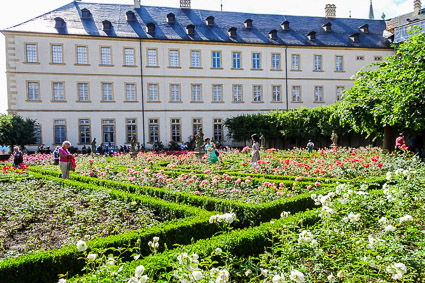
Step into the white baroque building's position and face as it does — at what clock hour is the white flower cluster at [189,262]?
The white flower cluster is roughly at 12 o'clock from the white baroque building.

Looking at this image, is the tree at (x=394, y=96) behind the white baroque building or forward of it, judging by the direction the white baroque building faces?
forward

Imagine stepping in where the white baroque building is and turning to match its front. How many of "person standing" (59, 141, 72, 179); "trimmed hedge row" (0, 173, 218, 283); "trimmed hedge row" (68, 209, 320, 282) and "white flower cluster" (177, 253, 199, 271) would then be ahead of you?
4

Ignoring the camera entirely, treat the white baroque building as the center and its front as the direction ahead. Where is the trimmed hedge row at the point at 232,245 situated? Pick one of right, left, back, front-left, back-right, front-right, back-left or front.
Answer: front

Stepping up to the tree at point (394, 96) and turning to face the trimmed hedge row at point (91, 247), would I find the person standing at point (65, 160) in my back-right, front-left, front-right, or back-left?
front-right

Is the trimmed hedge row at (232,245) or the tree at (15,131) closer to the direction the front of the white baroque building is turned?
the trimmed hedge row

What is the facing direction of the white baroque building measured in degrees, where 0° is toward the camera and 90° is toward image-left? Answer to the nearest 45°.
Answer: approximately 0°

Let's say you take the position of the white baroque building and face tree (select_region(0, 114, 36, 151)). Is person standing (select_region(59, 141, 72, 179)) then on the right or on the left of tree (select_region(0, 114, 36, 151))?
left

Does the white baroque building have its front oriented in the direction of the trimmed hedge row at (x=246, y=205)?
yes

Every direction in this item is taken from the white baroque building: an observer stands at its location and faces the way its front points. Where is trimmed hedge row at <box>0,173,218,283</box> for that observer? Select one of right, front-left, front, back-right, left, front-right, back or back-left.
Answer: front

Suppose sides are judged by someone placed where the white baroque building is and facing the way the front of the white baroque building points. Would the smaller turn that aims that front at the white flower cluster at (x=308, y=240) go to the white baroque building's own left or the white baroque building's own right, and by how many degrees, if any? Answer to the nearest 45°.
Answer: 0° — it already faces it

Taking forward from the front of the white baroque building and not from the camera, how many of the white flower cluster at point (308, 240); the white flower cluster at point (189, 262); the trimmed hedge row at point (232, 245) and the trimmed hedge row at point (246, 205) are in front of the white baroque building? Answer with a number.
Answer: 4

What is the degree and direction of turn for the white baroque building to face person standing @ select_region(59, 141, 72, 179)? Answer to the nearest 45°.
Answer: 0° — it already faces them
